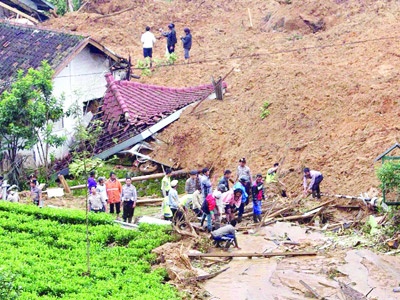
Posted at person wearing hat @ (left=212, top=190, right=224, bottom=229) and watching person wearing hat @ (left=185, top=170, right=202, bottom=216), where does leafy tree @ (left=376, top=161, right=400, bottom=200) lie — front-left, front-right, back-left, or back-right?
back-right

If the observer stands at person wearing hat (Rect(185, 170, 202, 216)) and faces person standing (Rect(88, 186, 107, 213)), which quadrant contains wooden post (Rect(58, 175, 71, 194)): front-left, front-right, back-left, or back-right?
front-right

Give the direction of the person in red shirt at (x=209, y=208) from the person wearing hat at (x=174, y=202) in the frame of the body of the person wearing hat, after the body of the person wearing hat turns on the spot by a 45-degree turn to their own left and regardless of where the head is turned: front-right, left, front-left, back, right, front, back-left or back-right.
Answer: right

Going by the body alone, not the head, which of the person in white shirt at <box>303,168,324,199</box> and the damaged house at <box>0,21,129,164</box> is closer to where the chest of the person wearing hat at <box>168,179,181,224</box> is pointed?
the person in white shirt

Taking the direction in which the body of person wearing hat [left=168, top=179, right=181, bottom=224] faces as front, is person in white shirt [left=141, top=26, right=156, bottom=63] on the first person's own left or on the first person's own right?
on the first person's own left

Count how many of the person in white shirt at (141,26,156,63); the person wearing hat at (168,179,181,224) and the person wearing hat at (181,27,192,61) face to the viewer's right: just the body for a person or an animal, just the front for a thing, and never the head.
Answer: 1

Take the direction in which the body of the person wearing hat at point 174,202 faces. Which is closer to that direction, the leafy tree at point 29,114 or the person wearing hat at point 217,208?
the person wearing hat
